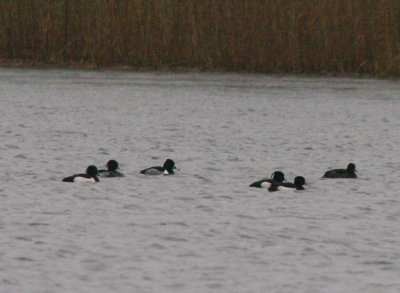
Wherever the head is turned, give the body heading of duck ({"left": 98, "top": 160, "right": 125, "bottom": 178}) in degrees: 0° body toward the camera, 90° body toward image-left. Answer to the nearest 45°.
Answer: approximately 270°

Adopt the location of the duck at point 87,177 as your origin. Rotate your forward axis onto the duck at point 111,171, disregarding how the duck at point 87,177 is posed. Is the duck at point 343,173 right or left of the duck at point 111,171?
right

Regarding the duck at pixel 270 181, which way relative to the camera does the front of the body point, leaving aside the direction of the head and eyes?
to the viewer's right

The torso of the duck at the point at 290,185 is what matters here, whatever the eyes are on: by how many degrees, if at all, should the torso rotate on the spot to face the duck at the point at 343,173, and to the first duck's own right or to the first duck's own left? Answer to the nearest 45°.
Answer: approximately 45° to the first duck's own left

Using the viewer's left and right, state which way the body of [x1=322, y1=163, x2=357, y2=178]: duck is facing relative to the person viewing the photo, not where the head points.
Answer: facing to the right of the viewer

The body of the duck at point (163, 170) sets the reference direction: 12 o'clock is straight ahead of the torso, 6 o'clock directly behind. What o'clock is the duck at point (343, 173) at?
the duck at point (343, 173) is roughly at 12 o'clock from the duck at point (163, 170).

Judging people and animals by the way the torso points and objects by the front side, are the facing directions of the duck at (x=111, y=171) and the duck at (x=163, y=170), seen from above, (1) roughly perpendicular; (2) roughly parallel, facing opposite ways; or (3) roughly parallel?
roughly parallel

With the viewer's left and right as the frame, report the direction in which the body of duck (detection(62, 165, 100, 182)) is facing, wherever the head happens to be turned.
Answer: facing to the right of the viewer

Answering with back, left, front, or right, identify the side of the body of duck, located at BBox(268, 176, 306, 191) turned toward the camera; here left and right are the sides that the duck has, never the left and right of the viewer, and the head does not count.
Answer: right

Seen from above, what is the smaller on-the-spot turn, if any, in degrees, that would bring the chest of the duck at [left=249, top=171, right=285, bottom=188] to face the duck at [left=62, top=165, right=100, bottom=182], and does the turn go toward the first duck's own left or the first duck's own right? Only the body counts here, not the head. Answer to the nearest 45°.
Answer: approximately 180°

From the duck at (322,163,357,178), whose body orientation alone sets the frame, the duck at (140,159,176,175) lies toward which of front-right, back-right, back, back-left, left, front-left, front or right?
back

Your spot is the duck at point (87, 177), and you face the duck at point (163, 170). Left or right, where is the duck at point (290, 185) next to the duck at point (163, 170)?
right
